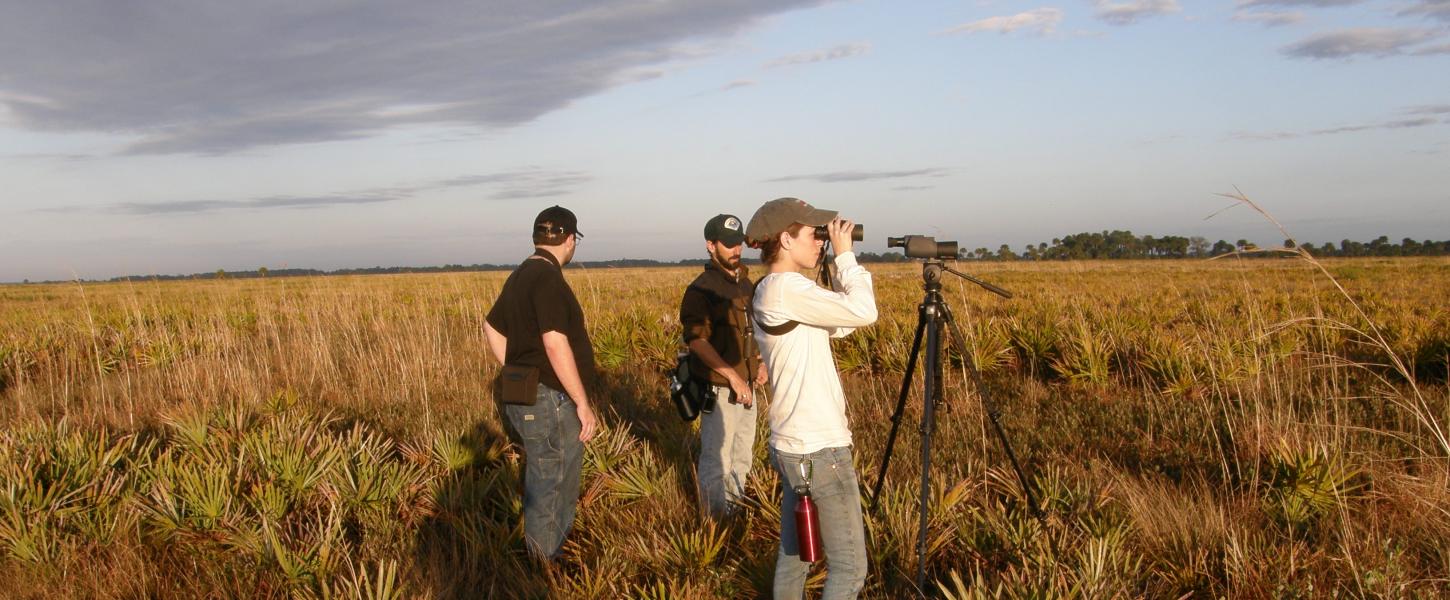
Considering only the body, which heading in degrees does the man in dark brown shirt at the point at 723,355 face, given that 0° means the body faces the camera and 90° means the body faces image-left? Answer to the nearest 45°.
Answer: approximately 315°

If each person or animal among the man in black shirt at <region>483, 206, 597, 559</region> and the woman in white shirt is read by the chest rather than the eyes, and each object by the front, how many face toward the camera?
0

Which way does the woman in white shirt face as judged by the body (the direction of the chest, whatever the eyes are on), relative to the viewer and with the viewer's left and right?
facing to the right of the viewer

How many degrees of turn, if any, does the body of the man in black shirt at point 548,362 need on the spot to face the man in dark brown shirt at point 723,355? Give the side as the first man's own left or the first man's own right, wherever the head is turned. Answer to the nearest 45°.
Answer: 0° — they already face them

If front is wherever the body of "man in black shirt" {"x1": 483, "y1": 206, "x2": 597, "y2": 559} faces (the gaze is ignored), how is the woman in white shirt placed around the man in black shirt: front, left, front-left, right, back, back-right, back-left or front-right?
right

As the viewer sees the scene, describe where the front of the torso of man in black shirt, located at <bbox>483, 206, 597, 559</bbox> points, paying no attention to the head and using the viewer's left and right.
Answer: facing away from the viewer and to the right of the viewer

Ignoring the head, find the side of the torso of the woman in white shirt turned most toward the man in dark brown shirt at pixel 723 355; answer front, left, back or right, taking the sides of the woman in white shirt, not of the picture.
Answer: left

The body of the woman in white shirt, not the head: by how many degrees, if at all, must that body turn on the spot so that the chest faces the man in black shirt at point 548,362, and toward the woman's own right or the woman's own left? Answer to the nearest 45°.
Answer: approximately 135° to the woman's own left

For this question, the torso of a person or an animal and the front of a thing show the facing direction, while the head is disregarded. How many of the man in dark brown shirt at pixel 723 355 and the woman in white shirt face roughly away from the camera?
0

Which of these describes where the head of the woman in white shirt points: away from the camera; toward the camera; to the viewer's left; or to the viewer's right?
to the viewer's right

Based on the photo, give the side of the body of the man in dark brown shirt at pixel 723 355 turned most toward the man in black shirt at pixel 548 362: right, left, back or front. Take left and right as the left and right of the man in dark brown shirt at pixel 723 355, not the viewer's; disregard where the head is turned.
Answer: right

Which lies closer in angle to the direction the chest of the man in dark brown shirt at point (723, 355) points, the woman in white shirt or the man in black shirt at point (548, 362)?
the woman in white shirt
